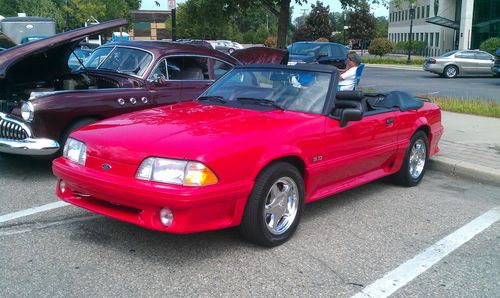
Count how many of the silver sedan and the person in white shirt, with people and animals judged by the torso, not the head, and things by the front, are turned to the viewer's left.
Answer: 1

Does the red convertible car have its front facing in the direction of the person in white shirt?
no

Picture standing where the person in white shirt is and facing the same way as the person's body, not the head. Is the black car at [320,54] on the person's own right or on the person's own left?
on the person's own right

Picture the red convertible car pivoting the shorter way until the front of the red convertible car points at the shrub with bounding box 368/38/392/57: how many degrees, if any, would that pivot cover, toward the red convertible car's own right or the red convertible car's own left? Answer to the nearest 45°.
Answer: approximately 135° to the red convertible car's own right

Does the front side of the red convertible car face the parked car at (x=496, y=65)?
no

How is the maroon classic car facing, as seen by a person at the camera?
facing the viewer and to the left of the viewer

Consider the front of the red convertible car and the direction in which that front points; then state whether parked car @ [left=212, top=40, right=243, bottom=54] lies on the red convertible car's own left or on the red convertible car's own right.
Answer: on the red convertible car's own right

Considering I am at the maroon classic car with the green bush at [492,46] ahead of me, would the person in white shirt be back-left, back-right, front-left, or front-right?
front-right

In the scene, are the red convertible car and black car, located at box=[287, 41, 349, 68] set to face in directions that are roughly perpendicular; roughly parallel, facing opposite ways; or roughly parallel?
roughly parallel

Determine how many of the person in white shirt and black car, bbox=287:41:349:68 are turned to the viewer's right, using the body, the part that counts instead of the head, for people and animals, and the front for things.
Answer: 0

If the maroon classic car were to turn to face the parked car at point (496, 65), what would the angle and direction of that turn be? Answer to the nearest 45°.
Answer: approximately 180°

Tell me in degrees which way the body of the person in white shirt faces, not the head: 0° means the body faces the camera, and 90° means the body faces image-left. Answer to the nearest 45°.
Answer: approximately 90°
